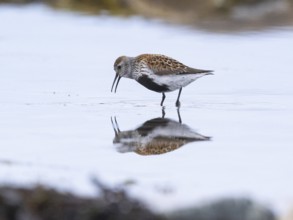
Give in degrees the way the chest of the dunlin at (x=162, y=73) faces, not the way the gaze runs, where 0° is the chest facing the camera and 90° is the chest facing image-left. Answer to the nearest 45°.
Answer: approximately 90°
